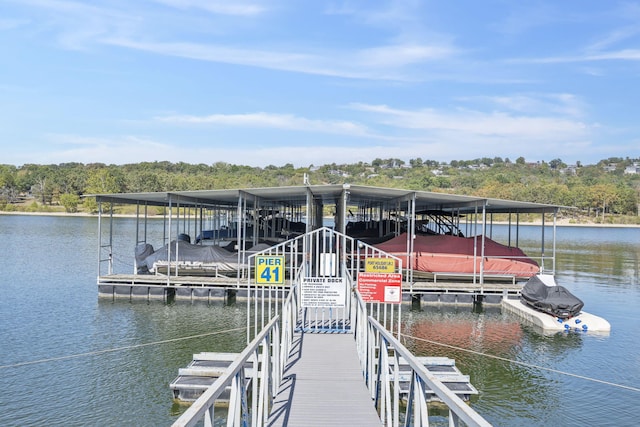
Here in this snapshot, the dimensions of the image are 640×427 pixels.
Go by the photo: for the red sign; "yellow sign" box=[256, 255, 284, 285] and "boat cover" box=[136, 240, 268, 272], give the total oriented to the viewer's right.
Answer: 1

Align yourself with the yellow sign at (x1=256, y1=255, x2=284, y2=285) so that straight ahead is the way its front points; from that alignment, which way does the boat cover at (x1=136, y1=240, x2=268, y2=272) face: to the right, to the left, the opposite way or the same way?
to the left

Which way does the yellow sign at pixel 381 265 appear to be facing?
toward the camera

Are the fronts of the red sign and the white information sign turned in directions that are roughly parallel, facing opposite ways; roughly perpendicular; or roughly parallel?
roughly parallel

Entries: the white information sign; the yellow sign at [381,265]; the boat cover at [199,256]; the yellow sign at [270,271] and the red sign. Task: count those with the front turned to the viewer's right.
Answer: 1

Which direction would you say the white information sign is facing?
toward the camera

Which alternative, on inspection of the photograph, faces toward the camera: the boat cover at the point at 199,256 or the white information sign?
the white information sign

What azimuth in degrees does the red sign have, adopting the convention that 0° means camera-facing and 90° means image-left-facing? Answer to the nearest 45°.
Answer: approximately 0°

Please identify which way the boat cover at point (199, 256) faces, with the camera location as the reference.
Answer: facing to the right of the viewer
